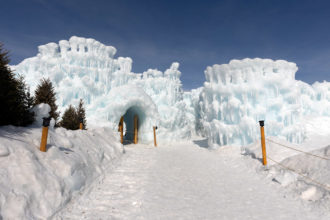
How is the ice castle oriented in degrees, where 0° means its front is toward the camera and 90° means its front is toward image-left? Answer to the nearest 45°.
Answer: approximately 0°

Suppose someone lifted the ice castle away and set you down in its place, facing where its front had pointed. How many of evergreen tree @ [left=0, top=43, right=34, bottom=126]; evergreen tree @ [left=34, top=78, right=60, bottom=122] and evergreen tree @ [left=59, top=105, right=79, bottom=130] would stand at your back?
0

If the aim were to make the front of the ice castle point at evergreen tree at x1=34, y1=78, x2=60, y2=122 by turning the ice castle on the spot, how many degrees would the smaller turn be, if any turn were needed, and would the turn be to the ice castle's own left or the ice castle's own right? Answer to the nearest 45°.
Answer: approximately 45° to the ice castle's own right

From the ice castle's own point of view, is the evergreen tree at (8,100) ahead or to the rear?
ahead

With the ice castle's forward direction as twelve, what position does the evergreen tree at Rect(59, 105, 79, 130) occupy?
The evergreen tree is roughly at 2 o'clock from the ice castle.
